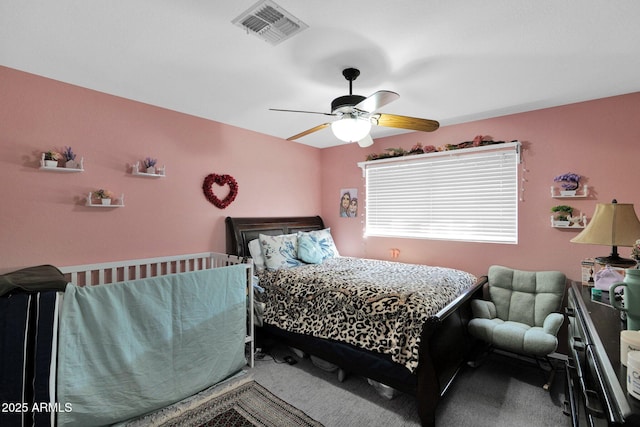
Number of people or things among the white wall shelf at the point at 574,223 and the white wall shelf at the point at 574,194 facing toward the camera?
2

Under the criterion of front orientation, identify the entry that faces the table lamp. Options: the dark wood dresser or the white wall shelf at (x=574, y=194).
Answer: the white wall shelf

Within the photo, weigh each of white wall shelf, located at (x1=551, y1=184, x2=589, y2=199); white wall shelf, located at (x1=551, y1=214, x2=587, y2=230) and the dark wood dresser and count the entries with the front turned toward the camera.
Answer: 2

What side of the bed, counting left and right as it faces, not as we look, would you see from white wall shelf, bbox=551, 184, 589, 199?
left

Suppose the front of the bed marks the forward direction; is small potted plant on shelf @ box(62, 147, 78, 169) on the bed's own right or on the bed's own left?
on the bed's own right

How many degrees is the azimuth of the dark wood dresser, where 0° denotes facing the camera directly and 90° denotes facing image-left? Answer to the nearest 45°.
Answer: approximately 90°
